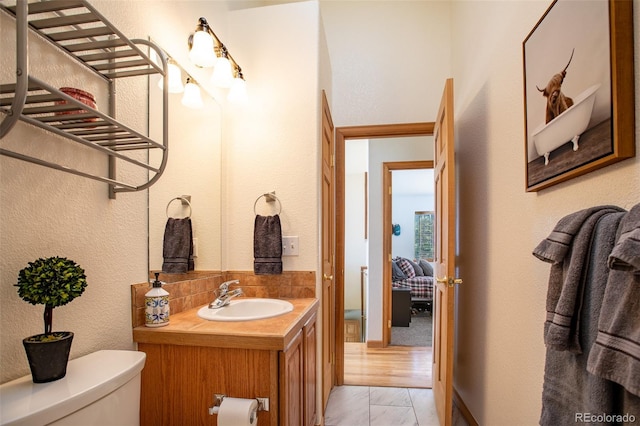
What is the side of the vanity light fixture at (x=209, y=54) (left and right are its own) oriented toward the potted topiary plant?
right

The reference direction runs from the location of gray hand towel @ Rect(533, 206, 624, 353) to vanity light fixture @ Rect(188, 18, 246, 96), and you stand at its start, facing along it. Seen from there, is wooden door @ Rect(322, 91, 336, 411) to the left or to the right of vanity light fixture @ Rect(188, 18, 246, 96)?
right

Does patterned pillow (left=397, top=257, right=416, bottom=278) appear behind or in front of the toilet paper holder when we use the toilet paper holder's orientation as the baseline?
behind

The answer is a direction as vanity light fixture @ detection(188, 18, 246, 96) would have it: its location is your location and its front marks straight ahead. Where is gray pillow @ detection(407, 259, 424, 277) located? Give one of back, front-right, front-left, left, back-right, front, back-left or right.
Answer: left

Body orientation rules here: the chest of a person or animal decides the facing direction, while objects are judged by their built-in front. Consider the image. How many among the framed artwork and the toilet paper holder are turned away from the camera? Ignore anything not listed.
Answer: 0

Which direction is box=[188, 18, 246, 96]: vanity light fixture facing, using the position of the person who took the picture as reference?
facing the viewer and to the right of the viewer

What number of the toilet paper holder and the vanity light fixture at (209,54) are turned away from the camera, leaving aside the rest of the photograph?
0

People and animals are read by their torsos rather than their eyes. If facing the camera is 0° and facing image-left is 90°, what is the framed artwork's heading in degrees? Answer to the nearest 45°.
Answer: approximately 45°

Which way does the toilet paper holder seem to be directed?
toward the camera
